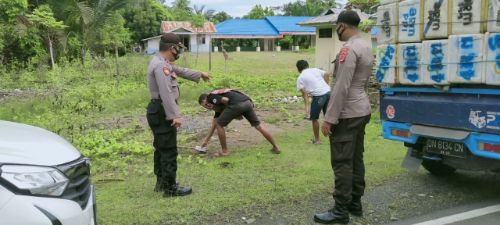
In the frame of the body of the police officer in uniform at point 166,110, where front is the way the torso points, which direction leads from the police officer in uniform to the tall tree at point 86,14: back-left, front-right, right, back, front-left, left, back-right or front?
left

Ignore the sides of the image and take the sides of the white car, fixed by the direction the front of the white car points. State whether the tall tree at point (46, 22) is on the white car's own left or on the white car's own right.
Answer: on the white car's own left

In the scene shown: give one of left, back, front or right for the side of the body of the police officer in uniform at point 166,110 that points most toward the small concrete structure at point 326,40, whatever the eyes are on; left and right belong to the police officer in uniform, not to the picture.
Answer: left

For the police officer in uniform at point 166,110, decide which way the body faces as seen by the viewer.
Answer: to the viewer's right

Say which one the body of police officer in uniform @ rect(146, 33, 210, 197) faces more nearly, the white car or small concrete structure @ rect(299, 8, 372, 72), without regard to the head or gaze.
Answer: the small concrete structure

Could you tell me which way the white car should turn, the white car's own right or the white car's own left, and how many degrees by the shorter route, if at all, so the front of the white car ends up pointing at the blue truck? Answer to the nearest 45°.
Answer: approximately 45° to the white car's own left

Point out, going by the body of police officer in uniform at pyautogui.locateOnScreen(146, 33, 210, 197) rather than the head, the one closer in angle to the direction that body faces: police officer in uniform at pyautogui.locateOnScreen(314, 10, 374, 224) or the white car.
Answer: the police officer in uniform

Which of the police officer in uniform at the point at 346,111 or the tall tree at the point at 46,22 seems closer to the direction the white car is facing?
the police officer in uniform

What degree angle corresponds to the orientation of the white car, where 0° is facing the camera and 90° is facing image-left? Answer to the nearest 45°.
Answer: approximately 315°

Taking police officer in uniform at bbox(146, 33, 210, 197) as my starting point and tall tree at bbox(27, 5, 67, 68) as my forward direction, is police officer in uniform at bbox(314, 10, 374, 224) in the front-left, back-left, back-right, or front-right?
back-right

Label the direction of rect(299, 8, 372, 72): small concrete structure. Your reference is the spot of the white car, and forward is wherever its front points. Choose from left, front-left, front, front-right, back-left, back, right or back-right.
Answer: left

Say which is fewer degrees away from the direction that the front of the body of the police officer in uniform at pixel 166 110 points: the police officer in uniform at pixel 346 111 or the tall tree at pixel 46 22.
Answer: the police officer in uniform

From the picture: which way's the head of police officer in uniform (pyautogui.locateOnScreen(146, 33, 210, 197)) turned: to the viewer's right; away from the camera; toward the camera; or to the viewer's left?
to the viewer's right

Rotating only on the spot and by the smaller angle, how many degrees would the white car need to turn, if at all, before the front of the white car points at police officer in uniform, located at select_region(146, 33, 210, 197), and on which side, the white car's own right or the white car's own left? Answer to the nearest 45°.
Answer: approximately 90° to the white car's own left

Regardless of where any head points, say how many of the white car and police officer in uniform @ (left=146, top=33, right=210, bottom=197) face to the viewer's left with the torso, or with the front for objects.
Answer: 0
